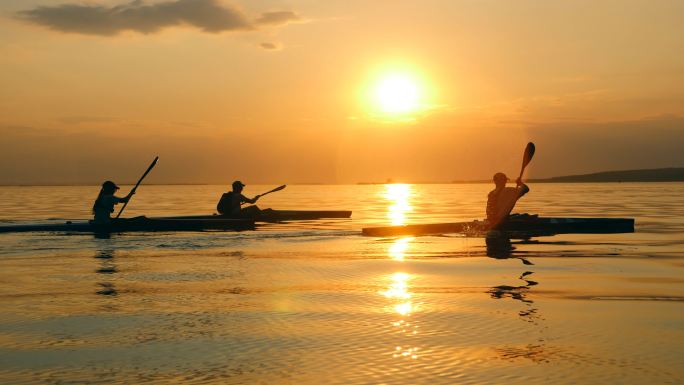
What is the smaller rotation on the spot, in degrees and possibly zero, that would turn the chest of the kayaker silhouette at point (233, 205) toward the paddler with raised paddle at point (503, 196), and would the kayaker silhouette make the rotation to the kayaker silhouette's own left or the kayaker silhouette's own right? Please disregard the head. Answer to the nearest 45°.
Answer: approximately 45° to the kayaker silhouette's own right

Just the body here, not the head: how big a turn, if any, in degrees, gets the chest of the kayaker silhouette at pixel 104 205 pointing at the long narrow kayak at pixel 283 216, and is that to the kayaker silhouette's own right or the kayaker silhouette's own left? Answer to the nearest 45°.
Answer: approximately 45° to the kayaker silhouette's own left

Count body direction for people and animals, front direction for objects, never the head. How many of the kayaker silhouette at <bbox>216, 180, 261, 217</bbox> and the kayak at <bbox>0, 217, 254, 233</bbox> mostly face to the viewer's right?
2

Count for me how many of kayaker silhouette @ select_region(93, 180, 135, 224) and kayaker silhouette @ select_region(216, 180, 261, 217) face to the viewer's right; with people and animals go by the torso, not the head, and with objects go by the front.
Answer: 2

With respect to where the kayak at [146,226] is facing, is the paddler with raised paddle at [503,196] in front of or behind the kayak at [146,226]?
in front

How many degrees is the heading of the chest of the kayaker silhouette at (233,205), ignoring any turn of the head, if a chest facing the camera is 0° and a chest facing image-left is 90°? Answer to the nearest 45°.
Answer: approximately 270°

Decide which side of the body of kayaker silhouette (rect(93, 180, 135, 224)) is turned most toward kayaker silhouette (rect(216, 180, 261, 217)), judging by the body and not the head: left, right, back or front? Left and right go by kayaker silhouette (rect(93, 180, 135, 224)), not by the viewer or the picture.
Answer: front

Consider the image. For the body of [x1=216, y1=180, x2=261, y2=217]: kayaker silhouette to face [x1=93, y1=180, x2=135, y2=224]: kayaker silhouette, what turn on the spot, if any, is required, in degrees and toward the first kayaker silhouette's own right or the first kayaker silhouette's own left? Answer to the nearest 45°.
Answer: approximately 135° to the first kayaker silhouette's own right

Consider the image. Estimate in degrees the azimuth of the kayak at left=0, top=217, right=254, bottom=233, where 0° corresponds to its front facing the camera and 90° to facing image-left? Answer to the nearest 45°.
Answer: approximately 270°

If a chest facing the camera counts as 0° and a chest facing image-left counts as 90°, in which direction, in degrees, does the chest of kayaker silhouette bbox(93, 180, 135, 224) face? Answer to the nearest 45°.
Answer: approximately 270°
